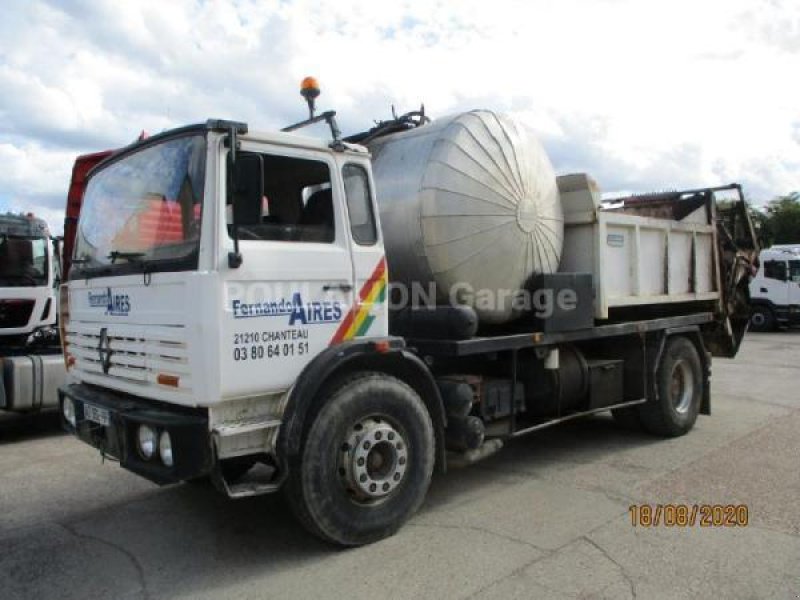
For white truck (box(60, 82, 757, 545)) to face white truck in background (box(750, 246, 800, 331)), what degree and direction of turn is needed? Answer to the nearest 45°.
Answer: approximately 180°

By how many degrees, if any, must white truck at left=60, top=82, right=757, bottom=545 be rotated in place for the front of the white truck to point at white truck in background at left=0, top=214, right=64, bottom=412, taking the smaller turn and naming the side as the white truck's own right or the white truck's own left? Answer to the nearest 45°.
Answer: approximately 90° to the white truck's own right

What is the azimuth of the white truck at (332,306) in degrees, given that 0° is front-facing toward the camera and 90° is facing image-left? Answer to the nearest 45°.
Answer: approximately 45°
